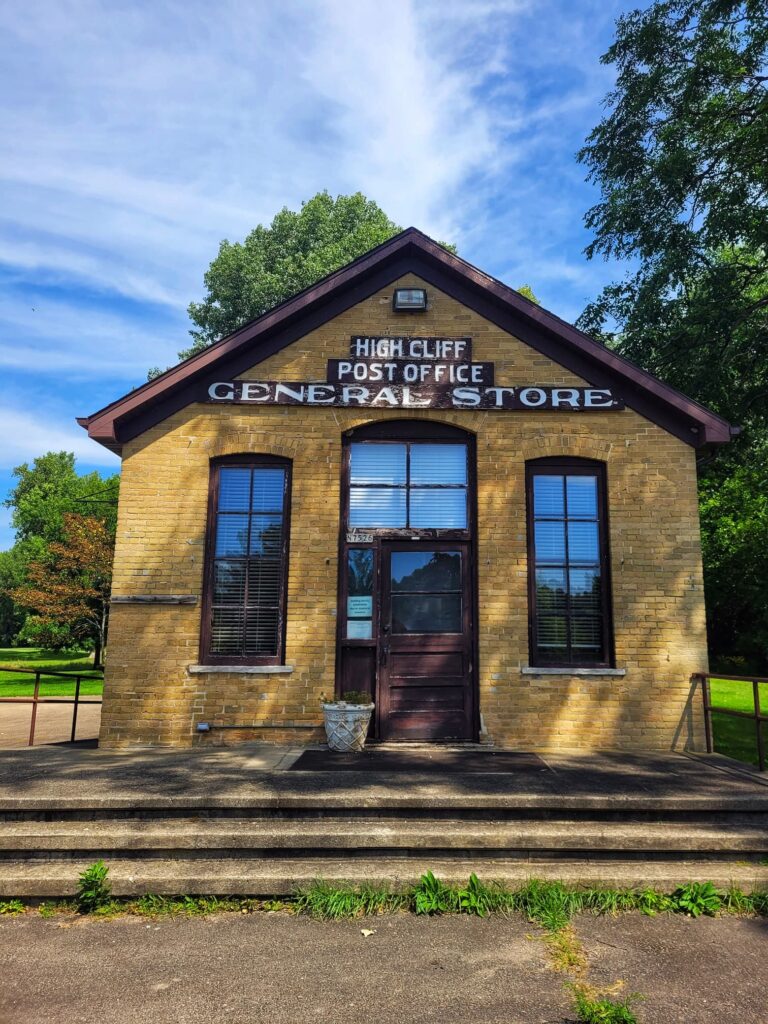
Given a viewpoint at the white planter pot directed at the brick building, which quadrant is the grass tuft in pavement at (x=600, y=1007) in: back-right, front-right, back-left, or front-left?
back-right

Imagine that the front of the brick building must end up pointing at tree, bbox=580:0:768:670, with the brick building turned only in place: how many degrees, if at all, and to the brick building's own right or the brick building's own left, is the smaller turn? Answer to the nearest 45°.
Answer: approximately 135° to the brick building's own left

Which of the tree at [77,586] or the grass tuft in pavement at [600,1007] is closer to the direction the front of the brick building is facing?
the grass tuft in pavement

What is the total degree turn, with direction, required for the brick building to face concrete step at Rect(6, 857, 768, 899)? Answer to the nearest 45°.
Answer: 0° — it already faces it

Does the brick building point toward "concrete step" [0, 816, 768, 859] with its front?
yes

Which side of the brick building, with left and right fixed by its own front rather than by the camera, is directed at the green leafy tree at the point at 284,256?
back

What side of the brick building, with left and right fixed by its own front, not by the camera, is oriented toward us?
front

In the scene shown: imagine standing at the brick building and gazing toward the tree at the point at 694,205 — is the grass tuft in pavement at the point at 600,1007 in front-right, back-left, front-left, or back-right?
back-right

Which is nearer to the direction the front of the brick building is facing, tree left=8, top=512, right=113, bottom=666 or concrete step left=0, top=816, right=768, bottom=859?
the concrete step

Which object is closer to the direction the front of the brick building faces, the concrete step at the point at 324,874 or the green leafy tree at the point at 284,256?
the concrete step

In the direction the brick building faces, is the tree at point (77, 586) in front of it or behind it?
behind

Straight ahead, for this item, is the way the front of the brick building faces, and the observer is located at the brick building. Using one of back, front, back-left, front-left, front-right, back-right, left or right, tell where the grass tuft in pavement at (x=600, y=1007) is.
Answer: front
